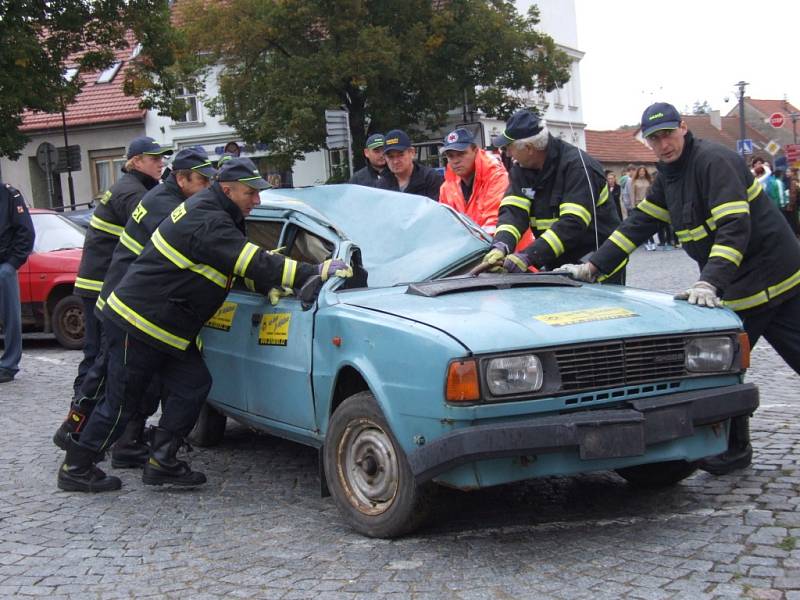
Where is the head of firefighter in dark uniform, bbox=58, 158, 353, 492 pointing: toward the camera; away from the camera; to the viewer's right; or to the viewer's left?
to the viewer's right

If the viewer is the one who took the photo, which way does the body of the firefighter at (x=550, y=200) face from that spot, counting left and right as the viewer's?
facing the viewer and to the left of the viewer

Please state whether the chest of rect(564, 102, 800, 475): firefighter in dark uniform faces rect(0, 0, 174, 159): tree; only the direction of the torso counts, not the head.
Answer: no

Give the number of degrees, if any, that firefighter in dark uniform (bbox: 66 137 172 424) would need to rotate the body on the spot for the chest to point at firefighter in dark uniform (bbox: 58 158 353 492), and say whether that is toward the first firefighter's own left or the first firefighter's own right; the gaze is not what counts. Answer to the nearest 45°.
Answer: approximately 90° to the first firefighter's own right

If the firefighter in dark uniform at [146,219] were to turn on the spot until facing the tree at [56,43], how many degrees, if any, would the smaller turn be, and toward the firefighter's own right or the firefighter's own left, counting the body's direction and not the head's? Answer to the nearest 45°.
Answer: approximately 90° to the firefighter's own left

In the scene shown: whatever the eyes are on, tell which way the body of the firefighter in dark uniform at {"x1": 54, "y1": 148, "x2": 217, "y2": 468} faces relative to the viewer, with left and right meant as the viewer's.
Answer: facing to the right of the viewer

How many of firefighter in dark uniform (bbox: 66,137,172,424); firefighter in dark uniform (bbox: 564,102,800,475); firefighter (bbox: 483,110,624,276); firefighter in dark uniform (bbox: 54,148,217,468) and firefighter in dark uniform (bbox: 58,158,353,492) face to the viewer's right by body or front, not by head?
3

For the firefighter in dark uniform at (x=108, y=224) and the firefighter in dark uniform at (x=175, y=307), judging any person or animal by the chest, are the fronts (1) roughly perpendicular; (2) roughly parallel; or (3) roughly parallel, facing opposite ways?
roughly parallel

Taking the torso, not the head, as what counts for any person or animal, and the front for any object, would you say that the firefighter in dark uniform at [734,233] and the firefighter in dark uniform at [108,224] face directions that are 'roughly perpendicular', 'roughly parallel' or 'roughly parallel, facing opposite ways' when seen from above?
roughly parallel, facing opposite ways

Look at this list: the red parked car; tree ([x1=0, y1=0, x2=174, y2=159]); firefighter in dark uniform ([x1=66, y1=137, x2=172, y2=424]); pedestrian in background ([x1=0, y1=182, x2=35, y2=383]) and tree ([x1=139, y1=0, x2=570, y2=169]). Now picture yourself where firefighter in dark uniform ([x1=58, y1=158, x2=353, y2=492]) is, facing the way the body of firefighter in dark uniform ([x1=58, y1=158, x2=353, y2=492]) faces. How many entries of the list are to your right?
0

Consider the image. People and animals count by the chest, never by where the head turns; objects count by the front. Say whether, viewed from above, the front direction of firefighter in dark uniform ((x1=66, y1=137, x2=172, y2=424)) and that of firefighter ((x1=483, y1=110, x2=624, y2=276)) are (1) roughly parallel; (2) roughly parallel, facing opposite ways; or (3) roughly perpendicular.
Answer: roughly parallel, facing opposite ways

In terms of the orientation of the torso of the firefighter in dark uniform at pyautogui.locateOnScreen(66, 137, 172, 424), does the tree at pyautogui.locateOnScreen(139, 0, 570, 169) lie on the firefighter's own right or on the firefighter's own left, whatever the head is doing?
on the firefighter's own left

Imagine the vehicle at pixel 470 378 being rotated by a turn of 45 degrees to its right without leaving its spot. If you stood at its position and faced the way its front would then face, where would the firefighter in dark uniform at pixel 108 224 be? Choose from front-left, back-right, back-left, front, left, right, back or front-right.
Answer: back-right

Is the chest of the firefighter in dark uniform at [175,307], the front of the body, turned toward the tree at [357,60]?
no

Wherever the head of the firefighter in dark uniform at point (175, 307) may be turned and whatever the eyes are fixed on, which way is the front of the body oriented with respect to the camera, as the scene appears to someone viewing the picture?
to the viewer's right

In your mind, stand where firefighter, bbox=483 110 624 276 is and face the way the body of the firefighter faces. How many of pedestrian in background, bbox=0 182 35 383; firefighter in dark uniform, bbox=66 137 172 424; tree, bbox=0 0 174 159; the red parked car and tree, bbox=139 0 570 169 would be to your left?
0

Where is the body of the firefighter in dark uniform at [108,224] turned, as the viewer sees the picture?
to the viewer's right
